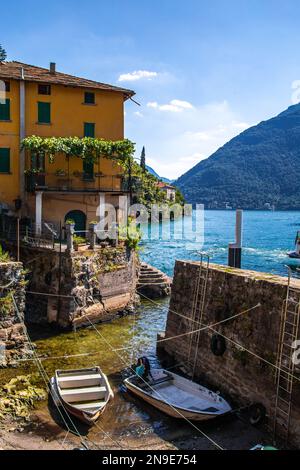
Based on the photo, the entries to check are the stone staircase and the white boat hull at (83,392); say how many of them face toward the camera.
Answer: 2

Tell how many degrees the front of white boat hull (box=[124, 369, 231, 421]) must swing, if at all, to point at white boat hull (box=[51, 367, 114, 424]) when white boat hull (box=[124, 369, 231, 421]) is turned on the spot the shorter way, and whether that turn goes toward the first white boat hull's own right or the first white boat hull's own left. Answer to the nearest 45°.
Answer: approximately 135° to the first white boat hull's own right

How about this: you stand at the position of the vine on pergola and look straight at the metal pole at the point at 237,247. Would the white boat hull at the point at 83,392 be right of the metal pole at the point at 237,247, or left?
right

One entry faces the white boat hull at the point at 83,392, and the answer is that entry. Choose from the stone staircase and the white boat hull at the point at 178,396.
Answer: the stone staircase

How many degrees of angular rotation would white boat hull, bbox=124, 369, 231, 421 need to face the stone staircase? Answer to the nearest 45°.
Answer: approximately 135° to its left

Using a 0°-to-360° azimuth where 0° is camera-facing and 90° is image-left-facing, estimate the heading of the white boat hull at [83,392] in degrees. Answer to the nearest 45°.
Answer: approximately 0°

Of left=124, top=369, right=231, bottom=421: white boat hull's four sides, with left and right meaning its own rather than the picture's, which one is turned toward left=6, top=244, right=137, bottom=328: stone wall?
back

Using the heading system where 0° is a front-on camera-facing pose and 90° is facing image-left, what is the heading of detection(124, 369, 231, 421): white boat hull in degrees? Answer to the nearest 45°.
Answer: approximately 315°

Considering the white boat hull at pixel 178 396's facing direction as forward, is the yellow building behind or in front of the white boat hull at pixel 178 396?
behind
